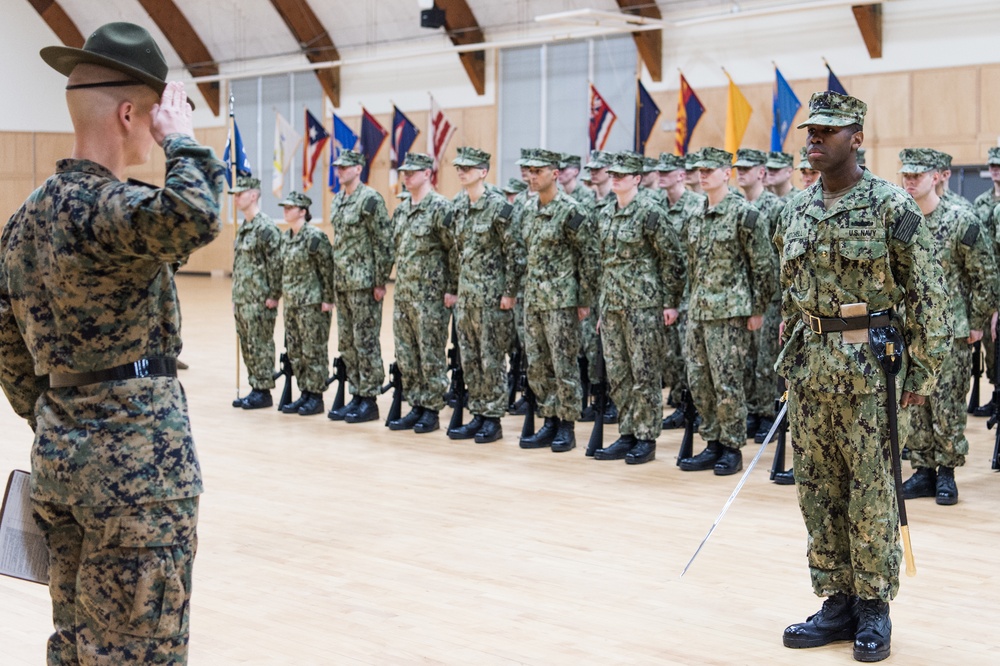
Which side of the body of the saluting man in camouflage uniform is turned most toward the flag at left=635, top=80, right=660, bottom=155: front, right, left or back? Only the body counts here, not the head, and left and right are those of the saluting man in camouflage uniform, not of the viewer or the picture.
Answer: front

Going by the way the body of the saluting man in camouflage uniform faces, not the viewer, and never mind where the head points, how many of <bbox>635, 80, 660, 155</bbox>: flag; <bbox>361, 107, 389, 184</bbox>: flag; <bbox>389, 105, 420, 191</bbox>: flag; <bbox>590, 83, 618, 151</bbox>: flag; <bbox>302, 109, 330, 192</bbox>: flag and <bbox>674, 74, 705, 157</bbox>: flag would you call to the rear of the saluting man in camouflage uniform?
0

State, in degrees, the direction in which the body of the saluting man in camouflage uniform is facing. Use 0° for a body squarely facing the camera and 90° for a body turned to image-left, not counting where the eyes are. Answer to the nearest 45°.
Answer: approximately 225°

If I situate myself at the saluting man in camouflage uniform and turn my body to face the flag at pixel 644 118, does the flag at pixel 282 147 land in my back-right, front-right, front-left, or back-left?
front-left

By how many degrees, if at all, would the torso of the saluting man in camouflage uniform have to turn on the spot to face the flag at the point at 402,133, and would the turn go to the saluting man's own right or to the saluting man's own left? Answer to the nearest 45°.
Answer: approximately 45° to the saluting man's own left

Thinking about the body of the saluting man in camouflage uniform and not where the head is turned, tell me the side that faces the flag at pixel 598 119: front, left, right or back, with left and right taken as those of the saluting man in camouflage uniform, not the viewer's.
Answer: front

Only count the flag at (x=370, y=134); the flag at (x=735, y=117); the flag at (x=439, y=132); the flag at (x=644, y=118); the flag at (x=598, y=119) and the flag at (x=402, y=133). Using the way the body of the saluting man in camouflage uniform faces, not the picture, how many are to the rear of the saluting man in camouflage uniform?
0

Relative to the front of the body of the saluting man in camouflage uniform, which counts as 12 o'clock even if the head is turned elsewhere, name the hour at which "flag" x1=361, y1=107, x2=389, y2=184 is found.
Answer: The flag is roughly at 11 o'clock from the saluting man in camouflage uniform.

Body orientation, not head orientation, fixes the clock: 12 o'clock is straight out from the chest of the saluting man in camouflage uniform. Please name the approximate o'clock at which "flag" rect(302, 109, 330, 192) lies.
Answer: The flag is roughly at 11 o'clock from the saluting man in camouflage uniform.

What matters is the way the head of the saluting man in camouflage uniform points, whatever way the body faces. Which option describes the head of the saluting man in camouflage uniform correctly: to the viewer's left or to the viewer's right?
to the viewer's right

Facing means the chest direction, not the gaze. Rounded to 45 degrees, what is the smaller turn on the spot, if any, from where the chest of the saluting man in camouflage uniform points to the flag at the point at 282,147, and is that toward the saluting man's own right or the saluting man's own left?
approximately 45° to the saluting man's own left

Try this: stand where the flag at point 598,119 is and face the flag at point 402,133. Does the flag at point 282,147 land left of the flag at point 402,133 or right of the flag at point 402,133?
left
